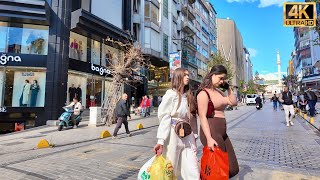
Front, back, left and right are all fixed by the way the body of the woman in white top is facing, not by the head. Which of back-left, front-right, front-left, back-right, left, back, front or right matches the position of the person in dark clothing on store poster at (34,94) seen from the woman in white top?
back

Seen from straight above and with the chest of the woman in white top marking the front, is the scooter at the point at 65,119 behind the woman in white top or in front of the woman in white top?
behind

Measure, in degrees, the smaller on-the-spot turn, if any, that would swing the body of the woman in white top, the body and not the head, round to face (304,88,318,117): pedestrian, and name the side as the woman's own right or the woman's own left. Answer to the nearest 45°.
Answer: approximately 90° to the woman's own left

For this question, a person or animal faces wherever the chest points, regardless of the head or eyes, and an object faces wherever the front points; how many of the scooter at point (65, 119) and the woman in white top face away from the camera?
0

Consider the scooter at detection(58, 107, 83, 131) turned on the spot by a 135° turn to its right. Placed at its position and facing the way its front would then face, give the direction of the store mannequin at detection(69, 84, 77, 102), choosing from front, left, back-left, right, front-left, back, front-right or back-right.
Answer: front

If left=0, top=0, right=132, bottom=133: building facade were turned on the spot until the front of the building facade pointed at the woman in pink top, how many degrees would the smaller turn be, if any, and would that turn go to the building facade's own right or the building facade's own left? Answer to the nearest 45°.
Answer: approximately 45° to the building facade's own right

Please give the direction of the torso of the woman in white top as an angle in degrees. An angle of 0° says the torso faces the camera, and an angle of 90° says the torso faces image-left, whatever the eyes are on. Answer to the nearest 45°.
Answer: approximately 315°

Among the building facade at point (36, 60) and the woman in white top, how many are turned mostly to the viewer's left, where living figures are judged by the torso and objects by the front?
0

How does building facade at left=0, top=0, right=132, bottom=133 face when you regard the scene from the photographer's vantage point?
facing the viewer and to the right of the viewer
